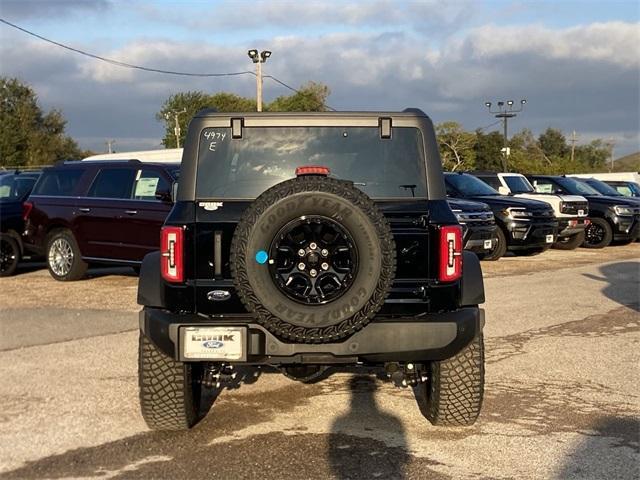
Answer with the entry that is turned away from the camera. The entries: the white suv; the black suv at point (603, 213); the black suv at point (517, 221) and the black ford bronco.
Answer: the black ford bronco

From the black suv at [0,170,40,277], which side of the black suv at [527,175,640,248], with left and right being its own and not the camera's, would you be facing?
right

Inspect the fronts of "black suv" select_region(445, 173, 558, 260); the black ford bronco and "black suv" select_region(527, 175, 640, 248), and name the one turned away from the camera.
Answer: the black ford bronco

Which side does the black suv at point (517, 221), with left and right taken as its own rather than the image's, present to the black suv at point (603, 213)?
left

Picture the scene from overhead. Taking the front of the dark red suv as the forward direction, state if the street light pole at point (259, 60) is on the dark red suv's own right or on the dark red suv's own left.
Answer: on the dark red suv's own left

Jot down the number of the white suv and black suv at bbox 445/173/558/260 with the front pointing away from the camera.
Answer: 0

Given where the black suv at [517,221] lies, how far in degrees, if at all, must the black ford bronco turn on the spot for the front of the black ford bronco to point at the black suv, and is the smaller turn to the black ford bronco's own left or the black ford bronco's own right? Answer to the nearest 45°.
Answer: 0° — it already faces it

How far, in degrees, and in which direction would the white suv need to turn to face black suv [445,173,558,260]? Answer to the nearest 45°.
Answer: approximately 45° to its right

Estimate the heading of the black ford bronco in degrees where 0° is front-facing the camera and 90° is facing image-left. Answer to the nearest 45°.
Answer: approximately 180°

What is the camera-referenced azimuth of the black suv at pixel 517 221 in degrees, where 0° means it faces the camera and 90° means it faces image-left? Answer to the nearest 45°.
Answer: approximately 315°

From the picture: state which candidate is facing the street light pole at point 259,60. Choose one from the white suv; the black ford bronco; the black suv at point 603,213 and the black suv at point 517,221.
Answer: the black ford bronco

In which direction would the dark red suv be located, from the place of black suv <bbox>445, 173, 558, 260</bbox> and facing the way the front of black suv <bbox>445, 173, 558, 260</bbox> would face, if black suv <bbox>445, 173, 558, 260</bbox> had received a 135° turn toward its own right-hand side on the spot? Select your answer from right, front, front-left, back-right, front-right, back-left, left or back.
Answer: front-left

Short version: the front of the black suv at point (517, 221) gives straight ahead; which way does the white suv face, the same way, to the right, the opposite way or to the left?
the same way

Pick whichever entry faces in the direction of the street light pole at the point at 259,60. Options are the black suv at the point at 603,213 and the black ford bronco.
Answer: the black ford bronco

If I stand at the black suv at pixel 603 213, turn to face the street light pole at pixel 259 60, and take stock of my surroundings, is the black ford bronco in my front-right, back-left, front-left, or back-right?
back-left

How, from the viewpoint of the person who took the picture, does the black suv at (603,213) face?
facing the viewer and to the right of the viewer

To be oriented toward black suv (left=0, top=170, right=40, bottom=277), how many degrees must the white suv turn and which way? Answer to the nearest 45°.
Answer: approximately 90° to its right

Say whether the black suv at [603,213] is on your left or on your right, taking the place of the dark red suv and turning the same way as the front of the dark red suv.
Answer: on your left

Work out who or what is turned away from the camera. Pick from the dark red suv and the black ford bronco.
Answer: the black ford bronco

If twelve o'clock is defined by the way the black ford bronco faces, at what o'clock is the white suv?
The white suv is roughly at 1 o'clock from the black ford bronco.
